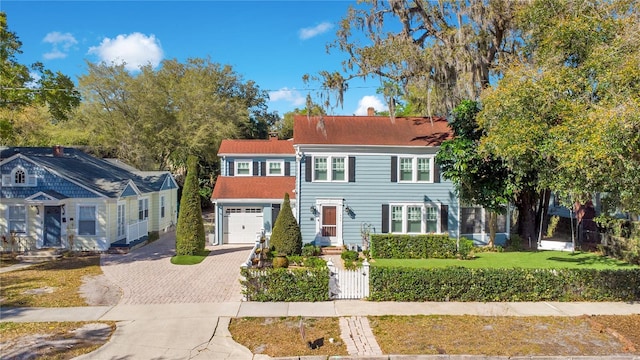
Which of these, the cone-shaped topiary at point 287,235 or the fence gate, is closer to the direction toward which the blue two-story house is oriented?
the fence gate

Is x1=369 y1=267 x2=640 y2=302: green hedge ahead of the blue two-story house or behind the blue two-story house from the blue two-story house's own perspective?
ahead

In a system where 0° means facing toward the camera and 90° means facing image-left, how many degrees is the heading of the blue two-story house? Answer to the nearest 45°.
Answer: approximately 0°

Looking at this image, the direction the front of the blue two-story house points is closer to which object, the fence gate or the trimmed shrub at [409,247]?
the fence gate

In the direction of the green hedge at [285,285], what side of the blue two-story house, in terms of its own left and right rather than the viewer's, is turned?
front

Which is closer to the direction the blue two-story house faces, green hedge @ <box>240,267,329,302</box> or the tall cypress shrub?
the green hedge

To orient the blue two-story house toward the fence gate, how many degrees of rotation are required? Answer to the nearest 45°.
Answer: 0° — it already faces it

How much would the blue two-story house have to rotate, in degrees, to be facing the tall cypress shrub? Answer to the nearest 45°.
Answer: approximately 45° to its right

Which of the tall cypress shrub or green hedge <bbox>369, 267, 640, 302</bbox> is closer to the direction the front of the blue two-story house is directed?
the green hedge
